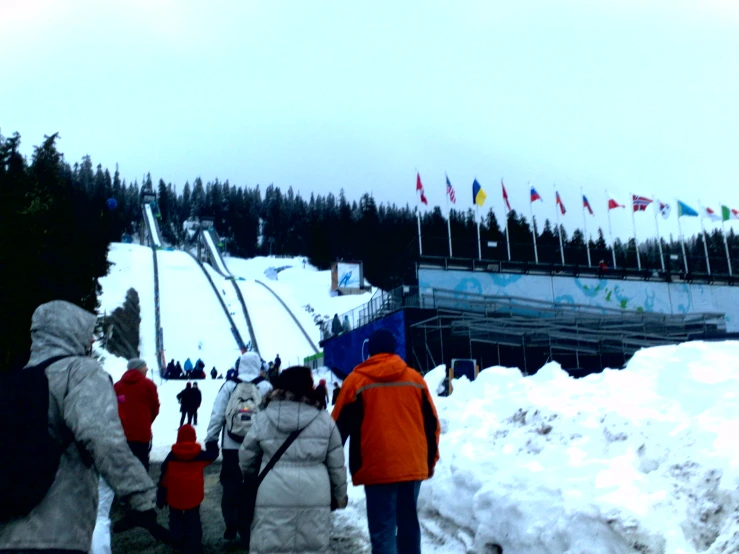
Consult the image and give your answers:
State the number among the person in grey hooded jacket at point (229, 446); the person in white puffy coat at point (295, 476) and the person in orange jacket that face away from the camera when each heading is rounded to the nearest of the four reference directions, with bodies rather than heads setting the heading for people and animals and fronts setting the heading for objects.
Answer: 3

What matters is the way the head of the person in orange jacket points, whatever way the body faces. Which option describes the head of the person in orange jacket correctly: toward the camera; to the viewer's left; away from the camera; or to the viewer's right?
away from the camera

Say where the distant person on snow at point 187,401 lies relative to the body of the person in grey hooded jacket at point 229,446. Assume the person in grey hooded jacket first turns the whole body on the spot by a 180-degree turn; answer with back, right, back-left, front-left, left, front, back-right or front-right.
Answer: back

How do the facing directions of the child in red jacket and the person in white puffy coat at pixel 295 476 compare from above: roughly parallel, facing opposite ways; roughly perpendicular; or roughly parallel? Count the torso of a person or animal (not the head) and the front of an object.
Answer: roughly parallel

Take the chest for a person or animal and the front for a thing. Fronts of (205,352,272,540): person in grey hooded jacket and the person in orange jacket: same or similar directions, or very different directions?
same or similar directions

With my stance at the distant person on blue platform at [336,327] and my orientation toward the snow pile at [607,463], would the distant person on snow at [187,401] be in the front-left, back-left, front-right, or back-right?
front-right

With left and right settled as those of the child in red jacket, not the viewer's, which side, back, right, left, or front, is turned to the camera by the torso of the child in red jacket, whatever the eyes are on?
back

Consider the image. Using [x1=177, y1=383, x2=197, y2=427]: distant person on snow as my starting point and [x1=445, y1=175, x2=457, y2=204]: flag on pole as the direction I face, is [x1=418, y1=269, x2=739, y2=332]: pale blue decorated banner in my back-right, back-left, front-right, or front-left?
front-right

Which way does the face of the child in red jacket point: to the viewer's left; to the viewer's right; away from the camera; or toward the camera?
away from the camera

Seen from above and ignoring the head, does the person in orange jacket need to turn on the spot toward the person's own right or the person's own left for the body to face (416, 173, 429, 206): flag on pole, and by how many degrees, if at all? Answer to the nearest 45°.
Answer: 0° — they already face it

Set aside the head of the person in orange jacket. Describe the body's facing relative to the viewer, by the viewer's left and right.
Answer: facing away from the viewer

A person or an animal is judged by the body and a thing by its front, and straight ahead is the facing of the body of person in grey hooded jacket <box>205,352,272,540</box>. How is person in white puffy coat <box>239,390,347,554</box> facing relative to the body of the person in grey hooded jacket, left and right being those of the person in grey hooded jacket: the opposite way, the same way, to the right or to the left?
the same way

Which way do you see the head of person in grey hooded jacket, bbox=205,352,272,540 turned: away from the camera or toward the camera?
away from the camera

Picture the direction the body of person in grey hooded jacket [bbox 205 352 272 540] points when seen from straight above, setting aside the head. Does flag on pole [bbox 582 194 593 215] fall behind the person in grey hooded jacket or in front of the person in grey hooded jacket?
in front

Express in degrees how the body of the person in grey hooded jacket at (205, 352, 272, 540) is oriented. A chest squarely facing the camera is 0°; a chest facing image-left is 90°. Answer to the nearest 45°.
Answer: approximately 180°

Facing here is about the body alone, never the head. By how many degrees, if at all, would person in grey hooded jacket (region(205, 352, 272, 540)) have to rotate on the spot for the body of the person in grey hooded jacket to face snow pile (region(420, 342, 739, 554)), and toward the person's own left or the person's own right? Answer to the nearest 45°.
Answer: approximately 135° to the person's own right

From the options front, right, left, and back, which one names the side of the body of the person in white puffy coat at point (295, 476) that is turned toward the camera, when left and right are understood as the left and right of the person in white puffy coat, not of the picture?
back

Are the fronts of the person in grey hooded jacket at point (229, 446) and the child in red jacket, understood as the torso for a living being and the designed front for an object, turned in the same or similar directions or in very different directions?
same or similar directions

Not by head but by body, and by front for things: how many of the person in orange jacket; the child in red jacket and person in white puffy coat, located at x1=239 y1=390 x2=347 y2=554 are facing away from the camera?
3

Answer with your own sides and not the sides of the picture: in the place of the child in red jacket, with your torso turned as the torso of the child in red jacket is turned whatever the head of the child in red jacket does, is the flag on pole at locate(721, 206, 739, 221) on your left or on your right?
on your right
